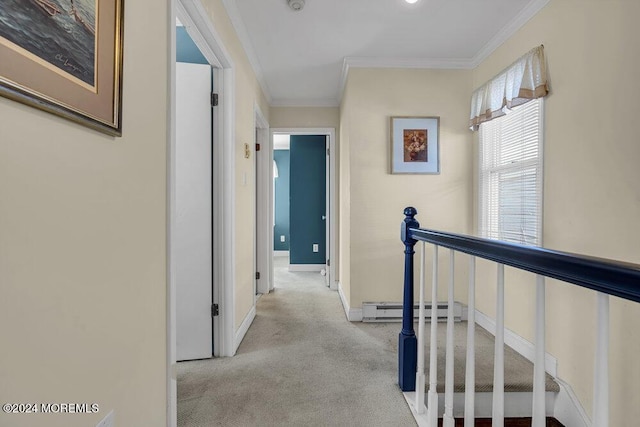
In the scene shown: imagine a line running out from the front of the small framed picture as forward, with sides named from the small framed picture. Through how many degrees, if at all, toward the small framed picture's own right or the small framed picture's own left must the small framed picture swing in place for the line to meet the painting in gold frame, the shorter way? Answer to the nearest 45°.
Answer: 0° — it already faces it

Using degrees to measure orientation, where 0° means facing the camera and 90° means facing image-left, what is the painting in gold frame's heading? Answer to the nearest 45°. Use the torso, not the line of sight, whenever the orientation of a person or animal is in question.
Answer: approximately 315°

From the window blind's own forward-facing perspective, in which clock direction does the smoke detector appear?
The smoke detector is roughly at 12 o'clock from the window blind.

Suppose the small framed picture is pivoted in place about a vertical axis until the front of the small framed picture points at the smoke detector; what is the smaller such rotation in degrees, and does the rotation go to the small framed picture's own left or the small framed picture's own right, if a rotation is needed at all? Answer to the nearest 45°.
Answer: approximately 45° to the small framed picture's own right

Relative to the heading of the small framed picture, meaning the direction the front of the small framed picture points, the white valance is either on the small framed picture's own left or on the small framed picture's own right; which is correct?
on the small framed picture's own left

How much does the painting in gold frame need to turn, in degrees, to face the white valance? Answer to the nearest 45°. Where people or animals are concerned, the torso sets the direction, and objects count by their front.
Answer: approximately 45° to its left

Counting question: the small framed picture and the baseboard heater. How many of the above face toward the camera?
2

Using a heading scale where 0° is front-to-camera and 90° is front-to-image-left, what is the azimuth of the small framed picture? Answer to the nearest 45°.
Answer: approximately 0°

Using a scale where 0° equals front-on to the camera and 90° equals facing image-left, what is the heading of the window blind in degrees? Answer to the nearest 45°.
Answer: approximately 45°

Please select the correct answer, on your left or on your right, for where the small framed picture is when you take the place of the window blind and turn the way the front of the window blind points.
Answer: on your right

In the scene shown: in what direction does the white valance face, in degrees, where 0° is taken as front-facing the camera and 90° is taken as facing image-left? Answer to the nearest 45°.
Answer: approximately 45°
